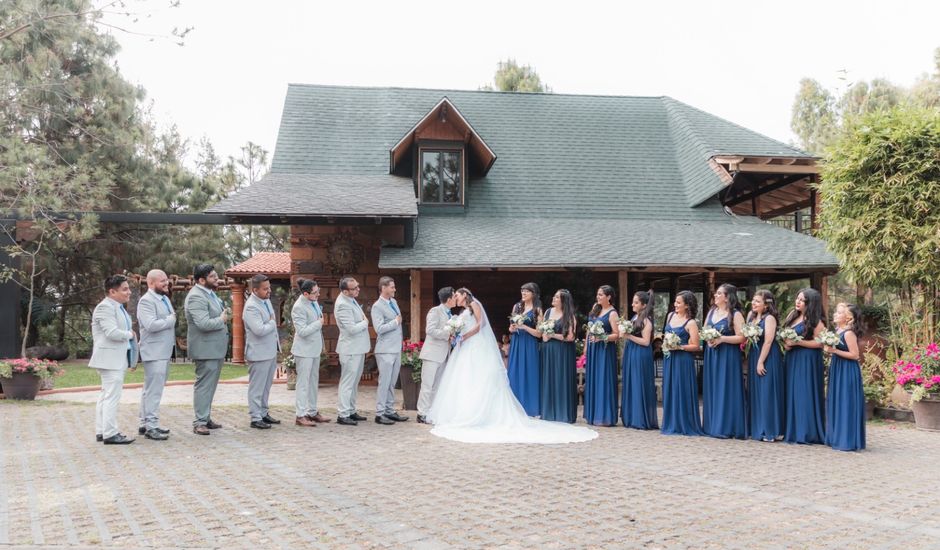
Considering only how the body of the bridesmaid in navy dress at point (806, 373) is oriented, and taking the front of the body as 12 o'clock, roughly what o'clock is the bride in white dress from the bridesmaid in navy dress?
The bride in white dress is roughly at 1 o'clock from the bridesmaid in navy dress.

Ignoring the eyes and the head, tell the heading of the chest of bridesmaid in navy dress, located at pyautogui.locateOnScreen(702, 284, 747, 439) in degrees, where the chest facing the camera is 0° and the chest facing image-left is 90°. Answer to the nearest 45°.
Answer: approximately 45°

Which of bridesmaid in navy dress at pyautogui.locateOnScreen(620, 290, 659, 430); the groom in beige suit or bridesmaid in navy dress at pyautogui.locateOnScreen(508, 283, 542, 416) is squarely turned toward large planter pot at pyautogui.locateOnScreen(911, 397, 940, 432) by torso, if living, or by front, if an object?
the groom in beige suit

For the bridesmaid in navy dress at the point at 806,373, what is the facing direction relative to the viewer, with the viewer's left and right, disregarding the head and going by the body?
facing the viewer and to the left of the viewer

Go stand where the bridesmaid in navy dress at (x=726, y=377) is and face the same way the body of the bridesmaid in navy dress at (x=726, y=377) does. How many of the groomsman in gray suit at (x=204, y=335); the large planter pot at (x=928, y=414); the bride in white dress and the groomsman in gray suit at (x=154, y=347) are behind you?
1

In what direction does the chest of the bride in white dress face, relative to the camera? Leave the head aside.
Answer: to the viewer's left

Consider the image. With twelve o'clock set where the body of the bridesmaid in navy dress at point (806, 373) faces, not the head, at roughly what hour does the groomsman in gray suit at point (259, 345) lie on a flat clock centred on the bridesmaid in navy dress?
The groomsman in gray suit is roughly at 1 o'clock from the bridesmaid in navy dress.

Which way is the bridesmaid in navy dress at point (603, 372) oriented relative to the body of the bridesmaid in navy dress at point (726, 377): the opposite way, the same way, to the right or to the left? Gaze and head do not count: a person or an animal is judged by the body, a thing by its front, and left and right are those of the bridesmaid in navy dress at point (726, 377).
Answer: the same way

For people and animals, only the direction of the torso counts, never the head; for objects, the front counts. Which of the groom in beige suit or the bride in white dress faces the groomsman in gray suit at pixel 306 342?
the bride in white dress

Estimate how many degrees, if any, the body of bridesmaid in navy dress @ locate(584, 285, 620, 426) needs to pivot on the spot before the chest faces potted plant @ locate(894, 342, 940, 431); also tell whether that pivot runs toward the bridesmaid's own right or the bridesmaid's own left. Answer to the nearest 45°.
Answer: approximately 135° to the bridesmaid's own left

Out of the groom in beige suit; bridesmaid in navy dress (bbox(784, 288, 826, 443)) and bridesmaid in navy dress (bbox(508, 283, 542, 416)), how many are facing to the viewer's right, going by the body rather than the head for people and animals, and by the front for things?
1

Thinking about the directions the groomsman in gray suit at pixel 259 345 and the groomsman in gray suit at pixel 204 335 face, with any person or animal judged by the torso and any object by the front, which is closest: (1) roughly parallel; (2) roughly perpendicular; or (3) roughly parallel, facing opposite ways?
roughly parallel

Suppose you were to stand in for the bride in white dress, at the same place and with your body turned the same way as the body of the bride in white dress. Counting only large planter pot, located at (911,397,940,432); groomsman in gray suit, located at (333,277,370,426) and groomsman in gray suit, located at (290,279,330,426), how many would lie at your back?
1

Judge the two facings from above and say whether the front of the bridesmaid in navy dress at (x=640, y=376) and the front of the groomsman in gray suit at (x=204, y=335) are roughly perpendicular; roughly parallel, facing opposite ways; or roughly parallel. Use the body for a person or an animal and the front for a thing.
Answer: roughly parallel, facing opposite ways

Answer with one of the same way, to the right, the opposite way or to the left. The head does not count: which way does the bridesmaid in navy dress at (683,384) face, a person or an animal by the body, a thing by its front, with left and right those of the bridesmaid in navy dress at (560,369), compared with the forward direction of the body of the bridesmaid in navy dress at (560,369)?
the same way

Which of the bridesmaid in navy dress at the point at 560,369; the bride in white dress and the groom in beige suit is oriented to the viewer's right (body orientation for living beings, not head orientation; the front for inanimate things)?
the groom in beige suit

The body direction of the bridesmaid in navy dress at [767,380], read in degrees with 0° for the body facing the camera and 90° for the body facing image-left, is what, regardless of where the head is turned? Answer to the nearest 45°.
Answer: approximately 90°

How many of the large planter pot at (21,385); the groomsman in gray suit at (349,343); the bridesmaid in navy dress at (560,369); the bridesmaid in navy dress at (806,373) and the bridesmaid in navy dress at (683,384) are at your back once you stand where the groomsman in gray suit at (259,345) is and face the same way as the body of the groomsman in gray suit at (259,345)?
1

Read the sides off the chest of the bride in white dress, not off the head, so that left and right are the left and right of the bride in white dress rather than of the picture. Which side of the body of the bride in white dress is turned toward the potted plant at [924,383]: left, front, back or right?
back

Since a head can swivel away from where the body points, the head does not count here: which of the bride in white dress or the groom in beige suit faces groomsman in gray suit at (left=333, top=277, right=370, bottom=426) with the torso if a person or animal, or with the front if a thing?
the bride in white dress

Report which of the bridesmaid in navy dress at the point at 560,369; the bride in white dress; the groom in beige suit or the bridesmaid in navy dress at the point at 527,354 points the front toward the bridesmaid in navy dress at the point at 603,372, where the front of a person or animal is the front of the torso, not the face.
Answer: the groom in beige suit

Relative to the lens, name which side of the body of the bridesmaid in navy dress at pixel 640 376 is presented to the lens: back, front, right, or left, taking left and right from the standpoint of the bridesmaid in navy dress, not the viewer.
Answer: left
